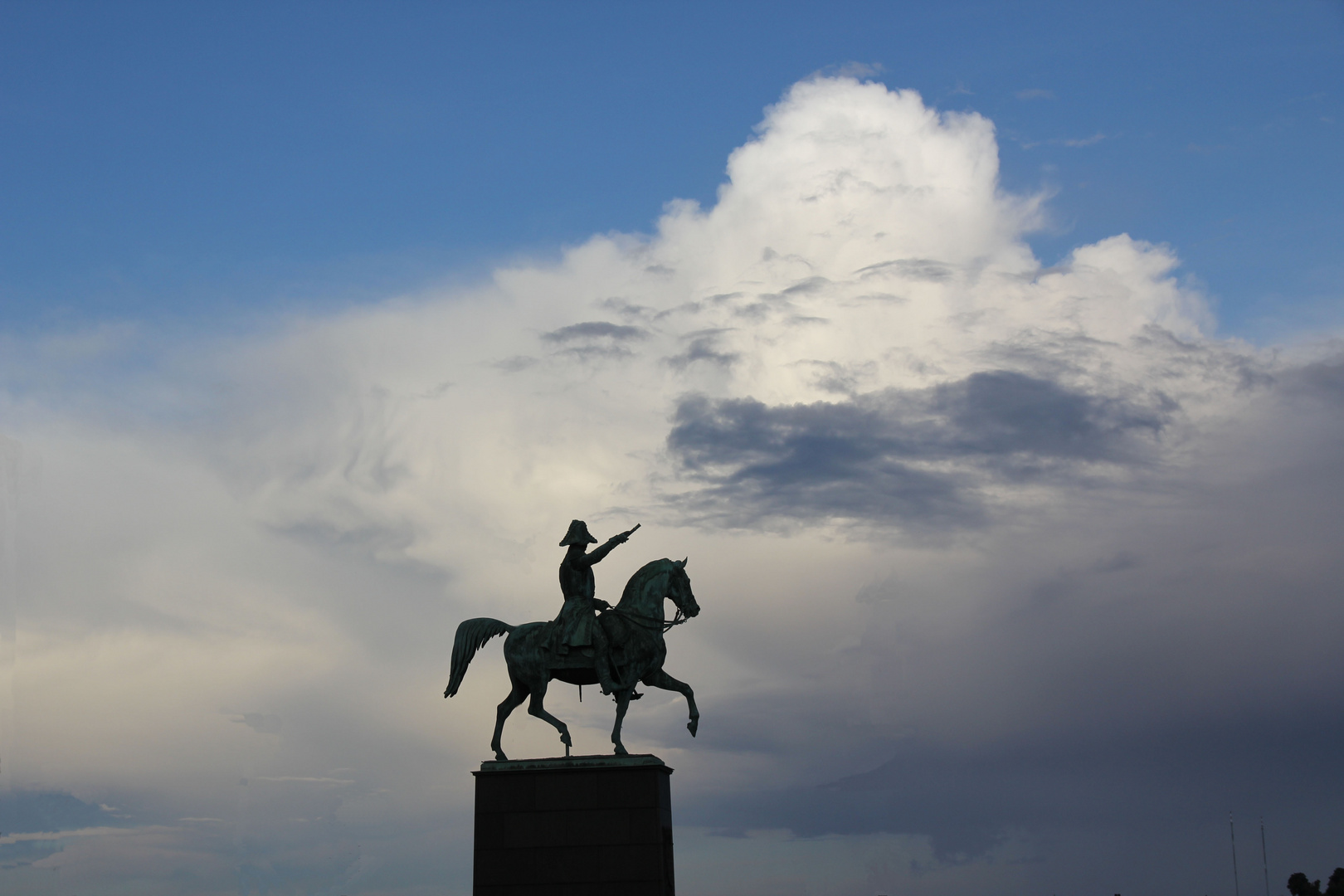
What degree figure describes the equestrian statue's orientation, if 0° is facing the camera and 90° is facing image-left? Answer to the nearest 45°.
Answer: approximately 270°
